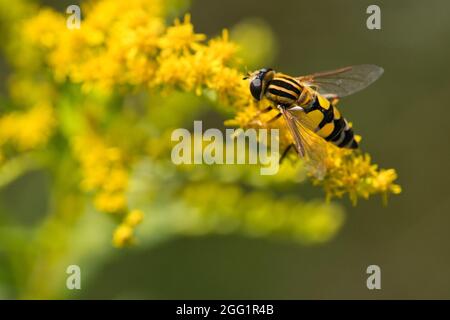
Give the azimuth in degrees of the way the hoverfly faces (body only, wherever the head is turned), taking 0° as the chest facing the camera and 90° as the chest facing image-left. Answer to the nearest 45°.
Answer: approximately 90°

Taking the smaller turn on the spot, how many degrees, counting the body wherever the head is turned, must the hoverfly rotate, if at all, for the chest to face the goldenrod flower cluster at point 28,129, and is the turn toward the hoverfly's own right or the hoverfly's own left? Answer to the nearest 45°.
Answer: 0° — it already faces it
